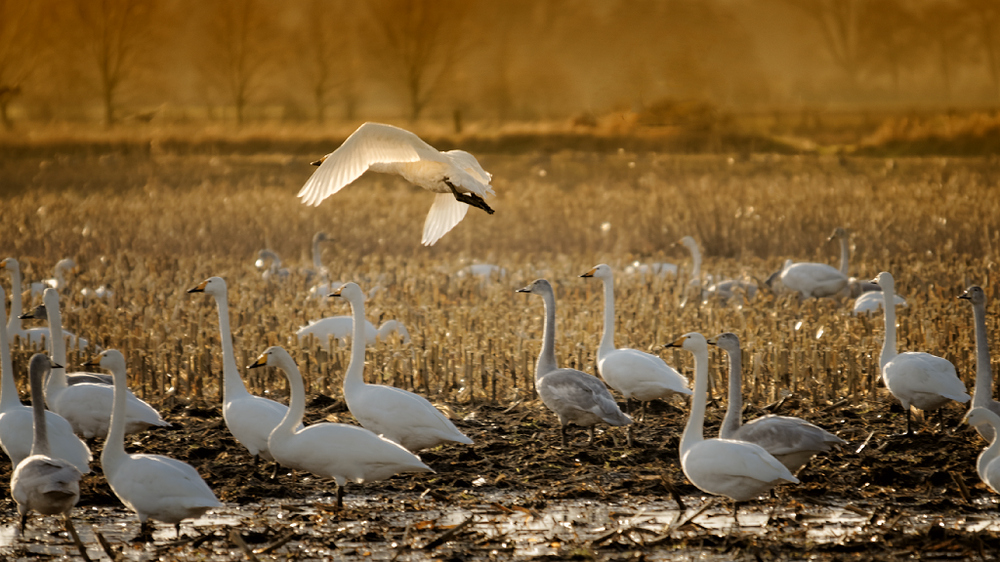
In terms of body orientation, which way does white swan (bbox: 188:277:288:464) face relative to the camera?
to the viewer's left

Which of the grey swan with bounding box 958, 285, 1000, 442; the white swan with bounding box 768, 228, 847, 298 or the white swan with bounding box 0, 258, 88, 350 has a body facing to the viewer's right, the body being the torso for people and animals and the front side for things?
the white swan with bounding box 768, 228, 847, 298

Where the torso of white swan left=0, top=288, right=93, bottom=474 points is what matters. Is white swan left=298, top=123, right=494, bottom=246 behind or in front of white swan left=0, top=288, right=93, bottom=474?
behind

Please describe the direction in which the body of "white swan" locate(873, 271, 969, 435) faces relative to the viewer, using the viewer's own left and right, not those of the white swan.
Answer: facing to the left of the viewer

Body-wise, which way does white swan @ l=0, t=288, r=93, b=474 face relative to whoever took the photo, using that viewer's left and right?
facing to the left of the viewer

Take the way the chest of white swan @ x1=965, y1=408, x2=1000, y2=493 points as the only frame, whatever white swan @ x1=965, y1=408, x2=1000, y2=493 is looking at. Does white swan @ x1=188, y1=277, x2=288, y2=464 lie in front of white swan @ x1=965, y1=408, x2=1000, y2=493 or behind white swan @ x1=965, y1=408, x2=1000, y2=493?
in front

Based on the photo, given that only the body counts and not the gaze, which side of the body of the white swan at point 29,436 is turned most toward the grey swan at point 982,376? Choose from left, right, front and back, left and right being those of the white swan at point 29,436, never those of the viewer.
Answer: back

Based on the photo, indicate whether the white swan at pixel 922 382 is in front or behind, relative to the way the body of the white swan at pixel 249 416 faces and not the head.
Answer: behind

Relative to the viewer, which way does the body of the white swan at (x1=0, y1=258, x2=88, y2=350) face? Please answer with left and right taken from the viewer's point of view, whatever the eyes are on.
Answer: facing to the left of the viewer

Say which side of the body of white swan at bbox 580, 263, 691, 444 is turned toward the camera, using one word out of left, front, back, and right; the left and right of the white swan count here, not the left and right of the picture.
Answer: left

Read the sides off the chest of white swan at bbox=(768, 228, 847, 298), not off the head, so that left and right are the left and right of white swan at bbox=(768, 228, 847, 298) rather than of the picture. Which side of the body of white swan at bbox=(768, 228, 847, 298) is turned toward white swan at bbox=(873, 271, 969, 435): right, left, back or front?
left

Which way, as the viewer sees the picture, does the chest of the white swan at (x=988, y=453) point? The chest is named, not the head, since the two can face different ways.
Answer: to the viewer's left

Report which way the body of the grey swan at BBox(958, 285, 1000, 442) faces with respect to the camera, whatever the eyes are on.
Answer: to the viewer's left
